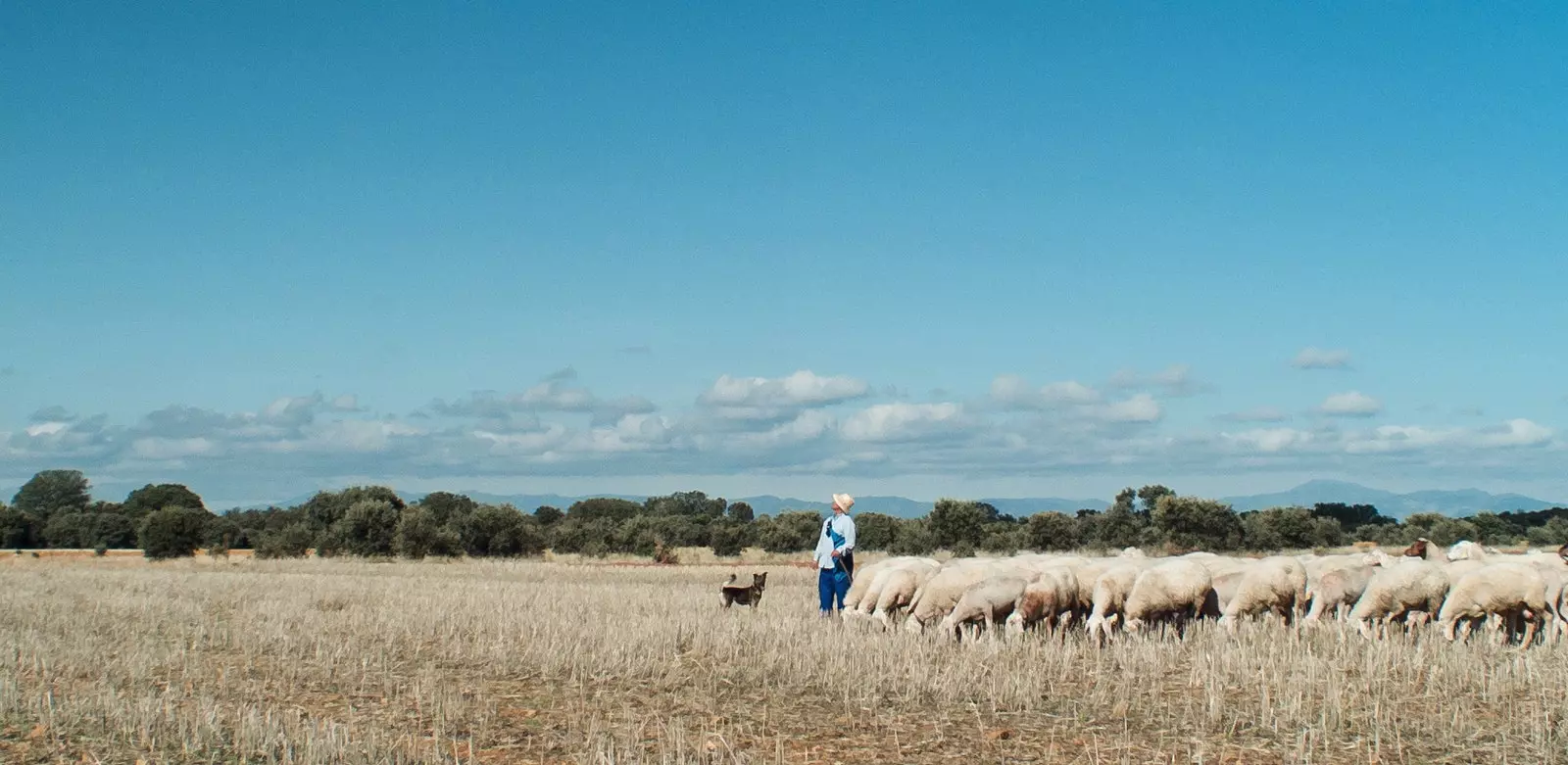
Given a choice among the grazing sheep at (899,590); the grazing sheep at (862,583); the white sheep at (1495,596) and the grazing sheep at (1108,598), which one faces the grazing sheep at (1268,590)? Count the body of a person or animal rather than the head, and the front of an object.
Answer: the white sheep

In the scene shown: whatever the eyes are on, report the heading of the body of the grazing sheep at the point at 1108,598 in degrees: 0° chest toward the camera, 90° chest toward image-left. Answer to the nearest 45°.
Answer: approximately 45°

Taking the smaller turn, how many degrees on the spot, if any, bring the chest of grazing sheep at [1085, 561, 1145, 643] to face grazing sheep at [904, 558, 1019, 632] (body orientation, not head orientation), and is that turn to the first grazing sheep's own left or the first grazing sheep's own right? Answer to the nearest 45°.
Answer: approximately 45° to the first grazing sheep's own right

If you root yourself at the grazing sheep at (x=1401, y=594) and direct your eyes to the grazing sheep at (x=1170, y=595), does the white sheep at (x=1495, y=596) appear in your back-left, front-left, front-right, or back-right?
back-left

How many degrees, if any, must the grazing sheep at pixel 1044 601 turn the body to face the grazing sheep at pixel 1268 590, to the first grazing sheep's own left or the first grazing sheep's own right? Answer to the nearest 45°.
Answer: approximately 180°

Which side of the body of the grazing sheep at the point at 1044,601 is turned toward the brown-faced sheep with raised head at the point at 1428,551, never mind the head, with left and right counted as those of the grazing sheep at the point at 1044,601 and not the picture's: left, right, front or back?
back

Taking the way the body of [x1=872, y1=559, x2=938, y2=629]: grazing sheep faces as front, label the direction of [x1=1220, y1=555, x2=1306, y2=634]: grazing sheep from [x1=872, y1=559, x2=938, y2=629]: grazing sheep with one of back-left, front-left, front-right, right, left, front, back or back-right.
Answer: back-left

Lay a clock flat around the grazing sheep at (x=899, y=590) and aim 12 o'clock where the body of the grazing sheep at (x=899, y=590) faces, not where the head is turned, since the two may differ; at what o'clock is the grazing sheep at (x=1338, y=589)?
the grazing sheep at (x=1338, y=589) is roughly at 7 o'clock from the grazing sheep at (x=899, y=590).

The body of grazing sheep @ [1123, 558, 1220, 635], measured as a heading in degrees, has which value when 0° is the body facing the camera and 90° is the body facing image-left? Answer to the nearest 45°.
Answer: approximately 90°

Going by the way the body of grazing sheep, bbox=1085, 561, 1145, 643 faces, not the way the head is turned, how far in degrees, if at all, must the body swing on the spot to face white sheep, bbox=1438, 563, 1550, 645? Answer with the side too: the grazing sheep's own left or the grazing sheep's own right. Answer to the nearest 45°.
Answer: approximately 135° to the grazing sheep's own left

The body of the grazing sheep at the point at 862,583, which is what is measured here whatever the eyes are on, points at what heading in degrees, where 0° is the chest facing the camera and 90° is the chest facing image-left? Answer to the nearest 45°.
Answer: approximately 45°

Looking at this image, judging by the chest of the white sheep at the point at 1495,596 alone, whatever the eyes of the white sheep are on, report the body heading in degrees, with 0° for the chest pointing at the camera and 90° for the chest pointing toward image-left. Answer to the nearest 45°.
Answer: approximately 90°

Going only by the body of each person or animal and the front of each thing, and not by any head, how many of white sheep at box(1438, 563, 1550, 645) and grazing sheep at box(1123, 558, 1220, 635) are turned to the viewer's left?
2
